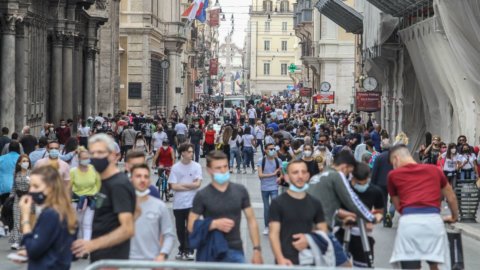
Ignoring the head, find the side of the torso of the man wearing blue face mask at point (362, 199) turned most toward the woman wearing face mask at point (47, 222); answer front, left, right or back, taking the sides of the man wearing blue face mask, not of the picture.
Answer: front

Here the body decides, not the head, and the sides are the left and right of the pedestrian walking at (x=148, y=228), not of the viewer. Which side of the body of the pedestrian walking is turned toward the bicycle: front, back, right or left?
back

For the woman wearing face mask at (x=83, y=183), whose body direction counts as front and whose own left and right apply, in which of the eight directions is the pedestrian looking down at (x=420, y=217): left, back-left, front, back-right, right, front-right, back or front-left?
front-left

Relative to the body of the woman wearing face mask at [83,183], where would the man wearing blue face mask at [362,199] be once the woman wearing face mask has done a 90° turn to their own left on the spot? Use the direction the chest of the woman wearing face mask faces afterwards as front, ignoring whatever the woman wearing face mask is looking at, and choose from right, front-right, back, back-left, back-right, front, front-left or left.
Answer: front-right

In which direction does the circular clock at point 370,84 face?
toward the camera

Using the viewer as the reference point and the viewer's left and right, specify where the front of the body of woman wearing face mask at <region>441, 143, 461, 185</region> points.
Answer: facing the viewer

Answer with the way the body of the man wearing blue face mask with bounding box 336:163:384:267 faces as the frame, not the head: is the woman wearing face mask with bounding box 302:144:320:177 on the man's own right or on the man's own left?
on the man's own right

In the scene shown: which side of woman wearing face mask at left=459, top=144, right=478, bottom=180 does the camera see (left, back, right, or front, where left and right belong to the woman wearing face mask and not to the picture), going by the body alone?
front

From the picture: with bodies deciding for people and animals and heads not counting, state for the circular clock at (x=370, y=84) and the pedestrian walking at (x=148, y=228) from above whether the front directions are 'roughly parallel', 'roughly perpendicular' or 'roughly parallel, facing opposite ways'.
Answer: roughly parallel

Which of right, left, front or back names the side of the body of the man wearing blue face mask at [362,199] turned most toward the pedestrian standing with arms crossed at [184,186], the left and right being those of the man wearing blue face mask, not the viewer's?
right

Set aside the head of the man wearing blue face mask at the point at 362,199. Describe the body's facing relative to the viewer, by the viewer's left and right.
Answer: facing the viewer and to the left of the viewer
